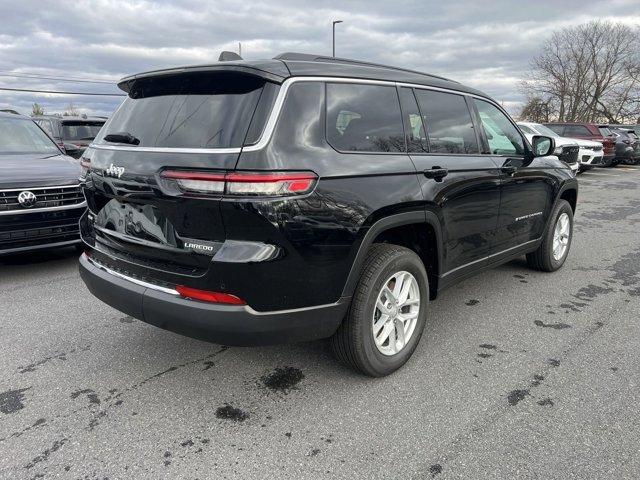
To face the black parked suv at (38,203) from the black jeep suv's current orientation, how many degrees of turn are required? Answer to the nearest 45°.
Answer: approximately 90° to its left

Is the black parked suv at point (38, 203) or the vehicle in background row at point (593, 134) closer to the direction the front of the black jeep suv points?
the vehicle in background row

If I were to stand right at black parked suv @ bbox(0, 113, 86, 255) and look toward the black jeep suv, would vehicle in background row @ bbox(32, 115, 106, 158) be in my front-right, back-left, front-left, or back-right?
back-left

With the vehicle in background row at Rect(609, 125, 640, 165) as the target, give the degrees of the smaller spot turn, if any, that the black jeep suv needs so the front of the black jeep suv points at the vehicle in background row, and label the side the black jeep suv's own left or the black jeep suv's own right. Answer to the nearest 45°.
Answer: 0° — it already faces it

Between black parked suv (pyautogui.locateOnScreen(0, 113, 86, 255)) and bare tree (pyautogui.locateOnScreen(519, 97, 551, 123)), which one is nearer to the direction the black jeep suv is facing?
the bare tree

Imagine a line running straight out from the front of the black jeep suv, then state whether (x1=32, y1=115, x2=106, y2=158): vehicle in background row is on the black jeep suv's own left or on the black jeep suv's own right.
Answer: on the black jeep suv's own left

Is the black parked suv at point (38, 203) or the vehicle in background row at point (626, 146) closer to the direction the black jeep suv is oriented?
the vehicle in background row

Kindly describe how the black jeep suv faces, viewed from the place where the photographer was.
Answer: facing away from the viewer and to the right of the viewer

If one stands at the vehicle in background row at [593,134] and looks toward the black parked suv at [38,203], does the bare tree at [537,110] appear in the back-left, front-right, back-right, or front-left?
back-right

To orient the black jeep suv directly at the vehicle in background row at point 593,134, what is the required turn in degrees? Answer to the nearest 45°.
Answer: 0° — it already faces it
